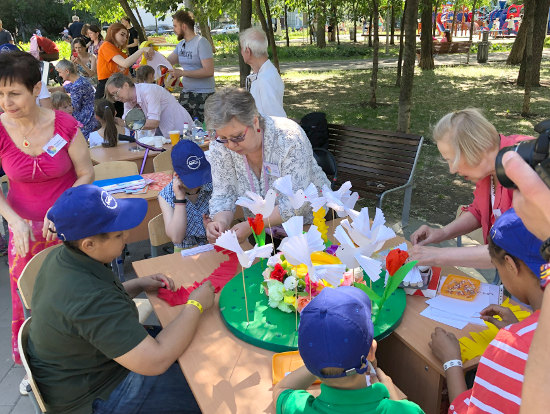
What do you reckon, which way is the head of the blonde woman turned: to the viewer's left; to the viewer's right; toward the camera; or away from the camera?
to the viewer's left

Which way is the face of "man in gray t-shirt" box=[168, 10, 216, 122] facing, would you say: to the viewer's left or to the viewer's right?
to the viewer's left

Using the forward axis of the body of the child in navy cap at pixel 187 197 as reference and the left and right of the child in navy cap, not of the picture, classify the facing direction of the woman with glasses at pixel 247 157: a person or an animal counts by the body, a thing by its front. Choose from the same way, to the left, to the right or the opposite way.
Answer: to the right

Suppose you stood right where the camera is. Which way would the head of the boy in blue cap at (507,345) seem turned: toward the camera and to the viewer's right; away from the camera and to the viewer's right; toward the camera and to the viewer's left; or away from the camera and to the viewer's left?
away from the camera and to the viewer's left

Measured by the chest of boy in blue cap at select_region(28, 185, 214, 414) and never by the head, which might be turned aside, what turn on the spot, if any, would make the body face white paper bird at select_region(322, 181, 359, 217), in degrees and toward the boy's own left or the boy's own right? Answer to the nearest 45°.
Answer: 0° — they already face it

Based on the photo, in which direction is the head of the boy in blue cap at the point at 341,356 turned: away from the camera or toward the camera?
away from the camera

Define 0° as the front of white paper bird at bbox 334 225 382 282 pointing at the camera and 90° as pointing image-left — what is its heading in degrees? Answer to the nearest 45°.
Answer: approximately 90°

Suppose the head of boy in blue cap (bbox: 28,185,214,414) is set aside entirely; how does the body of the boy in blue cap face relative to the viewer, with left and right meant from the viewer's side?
facing to the right of the viewer

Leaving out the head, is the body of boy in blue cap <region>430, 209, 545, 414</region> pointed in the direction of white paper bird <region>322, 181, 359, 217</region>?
yes

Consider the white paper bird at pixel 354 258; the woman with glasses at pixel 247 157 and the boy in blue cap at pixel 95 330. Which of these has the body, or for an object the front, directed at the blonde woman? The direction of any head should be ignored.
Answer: the boy in blue cap
